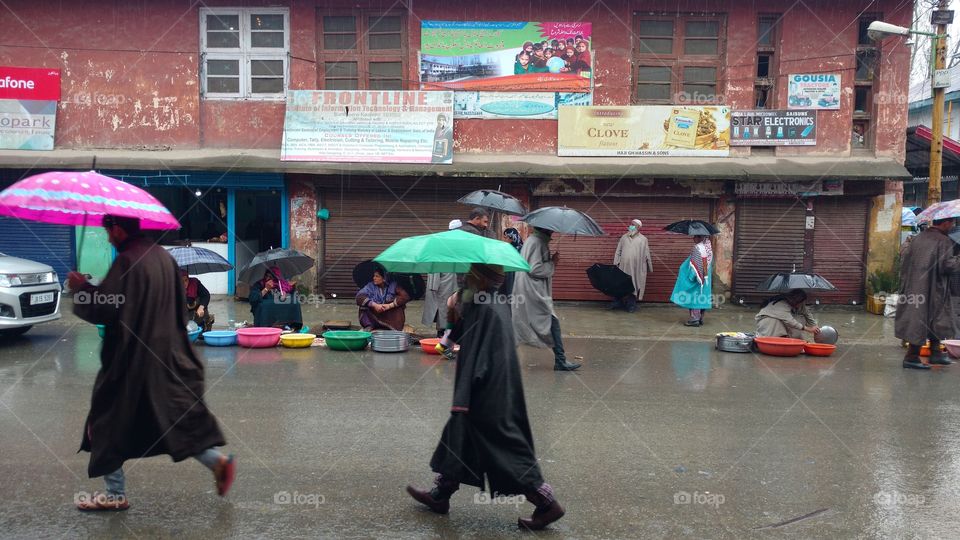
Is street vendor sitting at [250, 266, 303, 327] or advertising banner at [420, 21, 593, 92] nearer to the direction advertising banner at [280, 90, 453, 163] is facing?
the street vendor sitting

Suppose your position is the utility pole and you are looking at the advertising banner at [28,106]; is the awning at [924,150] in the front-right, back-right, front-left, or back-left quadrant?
back-right

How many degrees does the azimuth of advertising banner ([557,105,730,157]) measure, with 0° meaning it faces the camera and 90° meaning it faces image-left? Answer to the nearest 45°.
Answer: approximately 0°

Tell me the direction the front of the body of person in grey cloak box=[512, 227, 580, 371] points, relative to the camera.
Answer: to the viewer's right

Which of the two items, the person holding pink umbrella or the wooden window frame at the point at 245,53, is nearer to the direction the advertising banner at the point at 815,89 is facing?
the person holding pink umbrella

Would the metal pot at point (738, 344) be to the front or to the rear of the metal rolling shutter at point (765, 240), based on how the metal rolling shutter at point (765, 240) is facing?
to the front

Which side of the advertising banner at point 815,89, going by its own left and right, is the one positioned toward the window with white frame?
right

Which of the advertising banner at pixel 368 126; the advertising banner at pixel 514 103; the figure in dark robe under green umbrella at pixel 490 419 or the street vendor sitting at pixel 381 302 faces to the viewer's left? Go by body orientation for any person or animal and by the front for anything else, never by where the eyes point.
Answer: the figure in dark robe under green umbrella

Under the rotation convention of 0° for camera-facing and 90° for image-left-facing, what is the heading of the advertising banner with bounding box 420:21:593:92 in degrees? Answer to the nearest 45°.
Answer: approximately 0°

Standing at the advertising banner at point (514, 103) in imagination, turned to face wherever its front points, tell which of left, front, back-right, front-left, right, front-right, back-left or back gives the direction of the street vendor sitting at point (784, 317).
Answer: front-left

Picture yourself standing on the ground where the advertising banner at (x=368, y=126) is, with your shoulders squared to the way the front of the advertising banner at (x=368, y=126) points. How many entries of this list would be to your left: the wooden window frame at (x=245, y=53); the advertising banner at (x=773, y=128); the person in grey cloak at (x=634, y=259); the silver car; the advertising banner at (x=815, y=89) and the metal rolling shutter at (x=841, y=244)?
4

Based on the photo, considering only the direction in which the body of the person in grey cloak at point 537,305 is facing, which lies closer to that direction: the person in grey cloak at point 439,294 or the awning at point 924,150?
the awning
